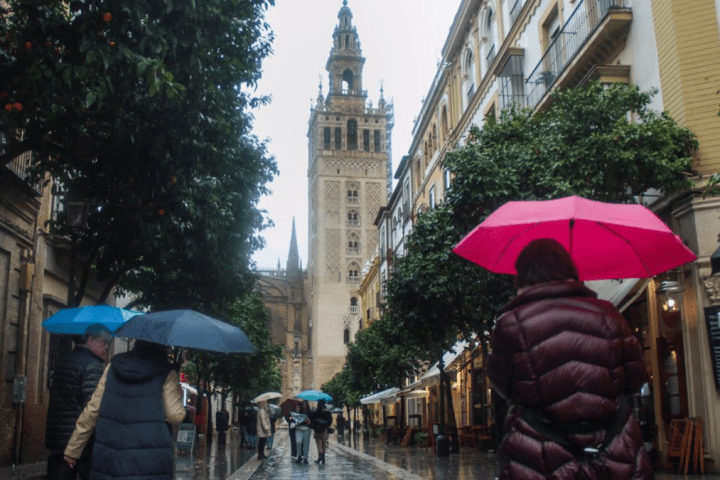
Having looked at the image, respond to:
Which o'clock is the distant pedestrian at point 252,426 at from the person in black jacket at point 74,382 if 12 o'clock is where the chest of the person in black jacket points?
The distant pedestrian is roughly at 11 o'clock from the person in black jacket.

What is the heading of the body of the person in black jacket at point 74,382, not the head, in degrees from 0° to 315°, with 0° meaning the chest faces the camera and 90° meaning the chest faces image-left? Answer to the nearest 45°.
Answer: approximately 225°

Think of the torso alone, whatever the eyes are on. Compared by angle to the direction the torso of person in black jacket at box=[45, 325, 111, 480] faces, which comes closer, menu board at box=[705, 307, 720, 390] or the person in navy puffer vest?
the menu board

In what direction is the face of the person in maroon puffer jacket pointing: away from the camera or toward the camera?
away from the camera

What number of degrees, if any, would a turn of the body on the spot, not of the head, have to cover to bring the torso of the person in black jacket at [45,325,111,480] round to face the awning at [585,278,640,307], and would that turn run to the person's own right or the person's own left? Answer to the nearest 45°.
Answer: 0° — they already face it

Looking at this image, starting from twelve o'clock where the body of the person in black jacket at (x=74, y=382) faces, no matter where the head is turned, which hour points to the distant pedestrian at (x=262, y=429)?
The distant pedestrian is roughly at 11 o'clock from the person in black jacket.

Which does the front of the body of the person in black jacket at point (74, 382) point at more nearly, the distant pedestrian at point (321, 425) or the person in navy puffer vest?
the distant pedestrian

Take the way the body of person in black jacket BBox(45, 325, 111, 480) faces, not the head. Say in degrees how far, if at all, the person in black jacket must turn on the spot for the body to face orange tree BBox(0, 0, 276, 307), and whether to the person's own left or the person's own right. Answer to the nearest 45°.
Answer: approximately 45° to the person's own left

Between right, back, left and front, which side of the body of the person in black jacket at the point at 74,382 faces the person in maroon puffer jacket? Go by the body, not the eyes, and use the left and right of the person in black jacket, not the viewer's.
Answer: right

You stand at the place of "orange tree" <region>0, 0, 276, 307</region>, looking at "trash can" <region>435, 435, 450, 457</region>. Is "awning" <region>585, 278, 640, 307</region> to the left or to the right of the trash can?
right
